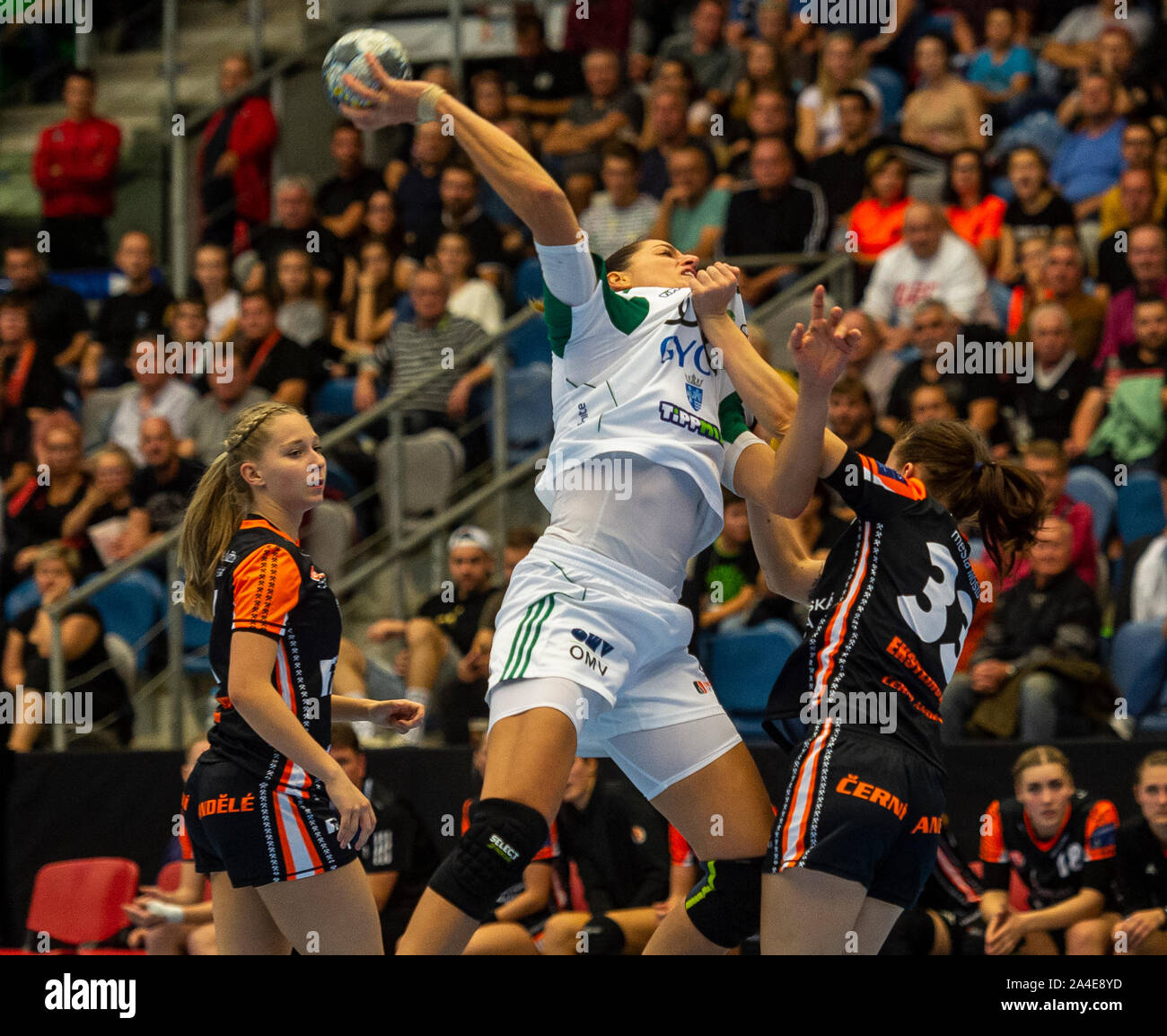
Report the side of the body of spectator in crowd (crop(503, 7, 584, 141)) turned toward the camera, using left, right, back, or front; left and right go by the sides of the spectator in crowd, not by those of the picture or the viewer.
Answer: front

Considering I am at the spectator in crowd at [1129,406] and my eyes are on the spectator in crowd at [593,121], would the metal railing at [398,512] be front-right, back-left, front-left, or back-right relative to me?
front-left

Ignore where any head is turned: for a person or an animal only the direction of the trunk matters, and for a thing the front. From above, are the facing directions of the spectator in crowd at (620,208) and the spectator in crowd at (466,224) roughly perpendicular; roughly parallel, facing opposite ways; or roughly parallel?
roughly parallel

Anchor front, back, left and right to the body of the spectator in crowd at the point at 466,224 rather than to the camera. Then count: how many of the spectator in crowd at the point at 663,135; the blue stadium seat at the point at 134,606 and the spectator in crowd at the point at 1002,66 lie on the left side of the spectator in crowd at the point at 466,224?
2

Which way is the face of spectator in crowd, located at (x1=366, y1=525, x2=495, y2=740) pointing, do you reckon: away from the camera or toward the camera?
toward the camera

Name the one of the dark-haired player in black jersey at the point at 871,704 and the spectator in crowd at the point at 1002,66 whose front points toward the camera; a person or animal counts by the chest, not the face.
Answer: the spectator in crowd

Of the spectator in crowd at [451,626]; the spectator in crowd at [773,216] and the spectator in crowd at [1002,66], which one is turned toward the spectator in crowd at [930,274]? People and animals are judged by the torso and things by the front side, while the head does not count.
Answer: the spectator in crowd at [1002,66]

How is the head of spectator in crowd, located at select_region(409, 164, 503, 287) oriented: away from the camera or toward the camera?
toward the camera

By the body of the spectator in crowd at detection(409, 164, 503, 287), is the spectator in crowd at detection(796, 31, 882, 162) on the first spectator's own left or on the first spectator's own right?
on the first spectator's own left

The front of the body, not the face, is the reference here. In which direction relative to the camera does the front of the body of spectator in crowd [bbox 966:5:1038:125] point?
toward the camera

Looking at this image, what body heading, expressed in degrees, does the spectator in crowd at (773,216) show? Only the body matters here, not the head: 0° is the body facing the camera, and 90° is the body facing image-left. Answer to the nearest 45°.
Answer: approximately 45°

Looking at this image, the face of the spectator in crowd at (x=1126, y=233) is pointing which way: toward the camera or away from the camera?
toward the camera

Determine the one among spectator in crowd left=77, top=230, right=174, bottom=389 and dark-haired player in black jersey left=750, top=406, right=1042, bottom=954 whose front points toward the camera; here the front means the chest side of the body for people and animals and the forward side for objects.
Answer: the spectator in crowd

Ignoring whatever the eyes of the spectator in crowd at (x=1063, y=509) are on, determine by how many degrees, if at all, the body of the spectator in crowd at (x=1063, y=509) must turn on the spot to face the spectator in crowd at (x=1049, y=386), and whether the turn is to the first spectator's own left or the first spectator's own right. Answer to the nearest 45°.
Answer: approximately 135° to the first spectator's own right

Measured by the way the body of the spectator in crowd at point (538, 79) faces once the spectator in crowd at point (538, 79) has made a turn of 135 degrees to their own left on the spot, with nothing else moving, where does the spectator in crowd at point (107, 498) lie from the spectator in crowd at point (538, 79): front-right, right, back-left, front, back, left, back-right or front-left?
back

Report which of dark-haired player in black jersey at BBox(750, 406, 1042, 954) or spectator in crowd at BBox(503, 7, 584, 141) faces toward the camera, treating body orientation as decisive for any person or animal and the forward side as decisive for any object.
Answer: the spectator in crowd

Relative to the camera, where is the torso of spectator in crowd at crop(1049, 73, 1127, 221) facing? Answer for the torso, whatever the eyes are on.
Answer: toward the camera

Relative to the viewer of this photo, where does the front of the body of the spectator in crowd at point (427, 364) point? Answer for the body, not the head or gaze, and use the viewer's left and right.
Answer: facing the viewer
